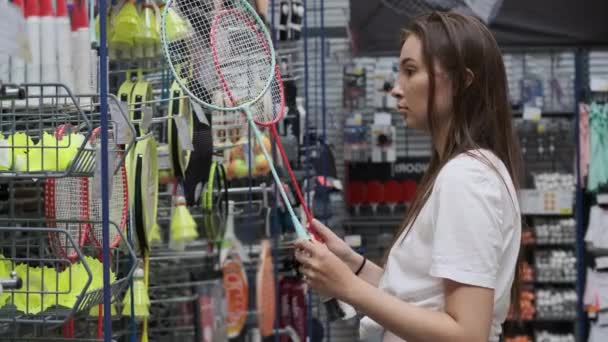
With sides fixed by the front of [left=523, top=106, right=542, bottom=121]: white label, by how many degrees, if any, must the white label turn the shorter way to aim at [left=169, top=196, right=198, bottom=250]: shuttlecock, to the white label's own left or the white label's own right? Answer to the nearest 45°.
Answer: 0° — it already faces it

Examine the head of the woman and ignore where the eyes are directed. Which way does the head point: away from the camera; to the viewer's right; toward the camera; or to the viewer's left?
to the viewer's left

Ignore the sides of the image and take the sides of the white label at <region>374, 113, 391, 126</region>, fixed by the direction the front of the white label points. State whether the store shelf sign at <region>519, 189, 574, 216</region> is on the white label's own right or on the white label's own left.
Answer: on the white label's own left

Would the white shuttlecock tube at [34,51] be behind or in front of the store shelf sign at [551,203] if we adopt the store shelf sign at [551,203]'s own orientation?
in front

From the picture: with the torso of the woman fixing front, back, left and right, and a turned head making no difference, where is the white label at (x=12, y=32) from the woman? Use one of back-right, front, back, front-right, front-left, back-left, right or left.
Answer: front

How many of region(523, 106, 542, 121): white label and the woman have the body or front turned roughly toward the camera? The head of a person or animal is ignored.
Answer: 1

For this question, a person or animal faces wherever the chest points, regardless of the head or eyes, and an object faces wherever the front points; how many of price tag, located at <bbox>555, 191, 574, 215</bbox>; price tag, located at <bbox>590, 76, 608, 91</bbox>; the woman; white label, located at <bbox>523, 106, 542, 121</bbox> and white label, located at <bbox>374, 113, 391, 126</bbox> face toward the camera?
4

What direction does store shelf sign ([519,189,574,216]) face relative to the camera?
toward the camera

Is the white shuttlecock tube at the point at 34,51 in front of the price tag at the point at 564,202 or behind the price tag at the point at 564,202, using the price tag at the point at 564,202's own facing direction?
in front

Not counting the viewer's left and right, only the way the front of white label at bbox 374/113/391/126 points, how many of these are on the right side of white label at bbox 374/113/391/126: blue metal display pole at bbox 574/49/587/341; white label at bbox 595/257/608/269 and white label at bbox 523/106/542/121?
0

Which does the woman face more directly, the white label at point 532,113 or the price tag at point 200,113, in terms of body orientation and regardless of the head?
the price tag

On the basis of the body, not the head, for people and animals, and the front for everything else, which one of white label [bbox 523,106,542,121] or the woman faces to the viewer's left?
the woman

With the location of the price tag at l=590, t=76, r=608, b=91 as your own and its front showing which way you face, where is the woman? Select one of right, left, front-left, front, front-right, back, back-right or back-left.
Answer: front

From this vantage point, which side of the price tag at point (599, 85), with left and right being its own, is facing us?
front

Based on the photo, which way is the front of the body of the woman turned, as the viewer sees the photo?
to the viewer's left
